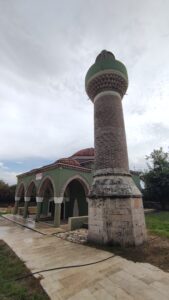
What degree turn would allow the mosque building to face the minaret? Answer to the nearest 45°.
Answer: approximately 45° to its left

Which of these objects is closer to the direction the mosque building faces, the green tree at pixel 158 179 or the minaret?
the minaret
